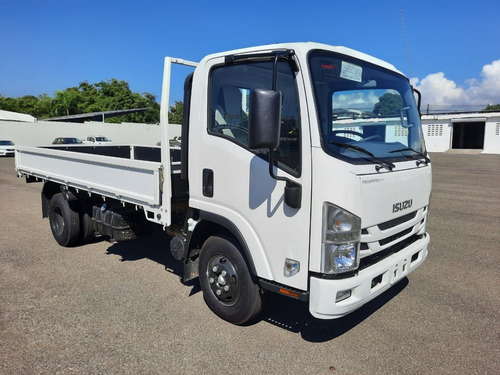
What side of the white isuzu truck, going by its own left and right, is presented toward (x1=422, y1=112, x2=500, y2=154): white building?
left

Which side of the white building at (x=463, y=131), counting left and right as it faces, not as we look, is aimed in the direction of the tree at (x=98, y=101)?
right

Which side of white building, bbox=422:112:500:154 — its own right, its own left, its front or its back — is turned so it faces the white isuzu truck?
front

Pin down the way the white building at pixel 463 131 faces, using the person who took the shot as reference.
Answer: facing the viewer

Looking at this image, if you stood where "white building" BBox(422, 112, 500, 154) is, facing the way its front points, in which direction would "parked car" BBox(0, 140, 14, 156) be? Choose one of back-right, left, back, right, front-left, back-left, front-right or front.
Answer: front-right

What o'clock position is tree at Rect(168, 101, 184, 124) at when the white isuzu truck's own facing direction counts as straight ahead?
The tree is roughly at 7 o'clock from the white isuzu truck.

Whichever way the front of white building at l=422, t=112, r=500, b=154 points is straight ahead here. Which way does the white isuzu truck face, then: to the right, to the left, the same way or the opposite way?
to the left

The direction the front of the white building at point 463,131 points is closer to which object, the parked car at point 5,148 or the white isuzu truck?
the white isuzu truck

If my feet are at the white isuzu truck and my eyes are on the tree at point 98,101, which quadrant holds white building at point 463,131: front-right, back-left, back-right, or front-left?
front-right

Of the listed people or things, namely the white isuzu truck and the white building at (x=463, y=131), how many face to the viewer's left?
0

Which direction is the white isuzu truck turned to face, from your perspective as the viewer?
facing the viewer and to the right of the viewer
